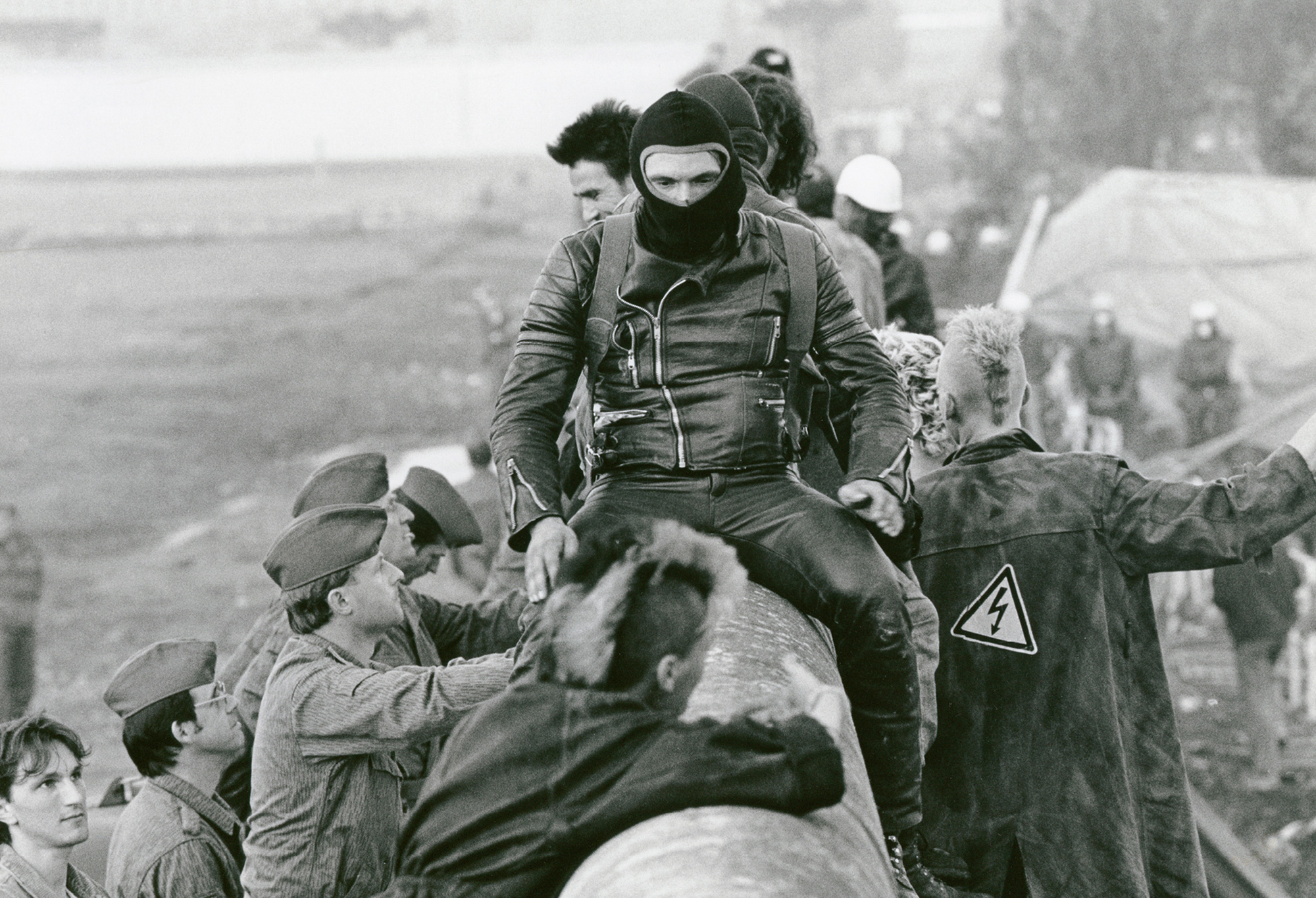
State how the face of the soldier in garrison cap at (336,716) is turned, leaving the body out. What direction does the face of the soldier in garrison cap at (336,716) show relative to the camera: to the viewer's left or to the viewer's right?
to the viewer's right

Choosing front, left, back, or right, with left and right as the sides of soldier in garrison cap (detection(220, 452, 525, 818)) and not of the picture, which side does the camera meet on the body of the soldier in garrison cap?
right

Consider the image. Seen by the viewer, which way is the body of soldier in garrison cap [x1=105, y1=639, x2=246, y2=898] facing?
to the viewer's right

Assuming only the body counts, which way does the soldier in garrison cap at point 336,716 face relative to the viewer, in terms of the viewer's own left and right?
facing to the right of the viewer

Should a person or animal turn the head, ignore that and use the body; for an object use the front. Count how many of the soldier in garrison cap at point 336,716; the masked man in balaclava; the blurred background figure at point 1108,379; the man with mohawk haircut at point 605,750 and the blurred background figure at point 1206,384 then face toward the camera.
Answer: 3

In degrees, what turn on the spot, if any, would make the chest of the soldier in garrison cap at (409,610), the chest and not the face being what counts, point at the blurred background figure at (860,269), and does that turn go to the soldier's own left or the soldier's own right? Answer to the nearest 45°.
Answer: approximately 45° to the soldier's own left

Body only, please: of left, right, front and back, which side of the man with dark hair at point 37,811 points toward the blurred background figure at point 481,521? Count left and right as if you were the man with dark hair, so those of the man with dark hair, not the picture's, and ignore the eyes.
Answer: left

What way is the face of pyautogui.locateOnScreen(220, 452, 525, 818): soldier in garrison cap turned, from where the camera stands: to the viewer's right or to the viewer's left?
to the viewer's right
